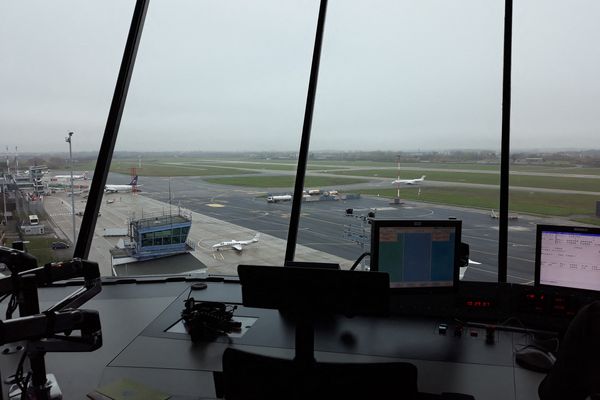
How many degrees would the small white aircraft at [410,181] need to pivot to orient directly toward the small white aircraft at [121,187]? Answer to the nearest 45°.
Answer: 0° — it already faces it

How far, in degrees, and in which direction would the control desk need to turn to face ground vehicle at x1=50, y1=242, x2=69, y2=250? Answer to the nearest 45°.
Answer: approximately 135° to its right

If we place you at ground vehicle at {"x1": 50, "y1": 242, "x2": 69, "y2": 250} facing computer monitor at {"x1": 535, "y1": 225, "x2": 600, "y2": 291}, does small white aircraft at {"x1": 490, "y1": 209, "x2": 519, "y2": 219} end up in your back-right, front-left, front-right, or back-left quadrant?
front-left

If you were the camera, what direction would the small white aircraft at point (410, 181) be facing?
facing to the left of the viewer

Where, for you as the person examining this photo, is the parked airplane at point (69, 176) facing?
facing to the left of the viewer

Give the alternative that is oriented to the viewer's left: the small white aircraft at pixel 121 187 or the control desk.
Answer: the small white aircraft

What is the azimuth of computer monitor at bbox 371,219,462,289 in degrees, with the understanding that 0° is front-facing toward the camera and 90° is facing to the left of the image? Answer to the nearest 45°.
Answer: approximately 0°

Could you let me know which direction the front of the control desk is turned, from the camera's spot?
facing the viewer

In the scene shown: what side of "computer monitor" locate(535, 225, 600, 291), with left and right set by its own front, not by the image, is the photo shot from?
front
